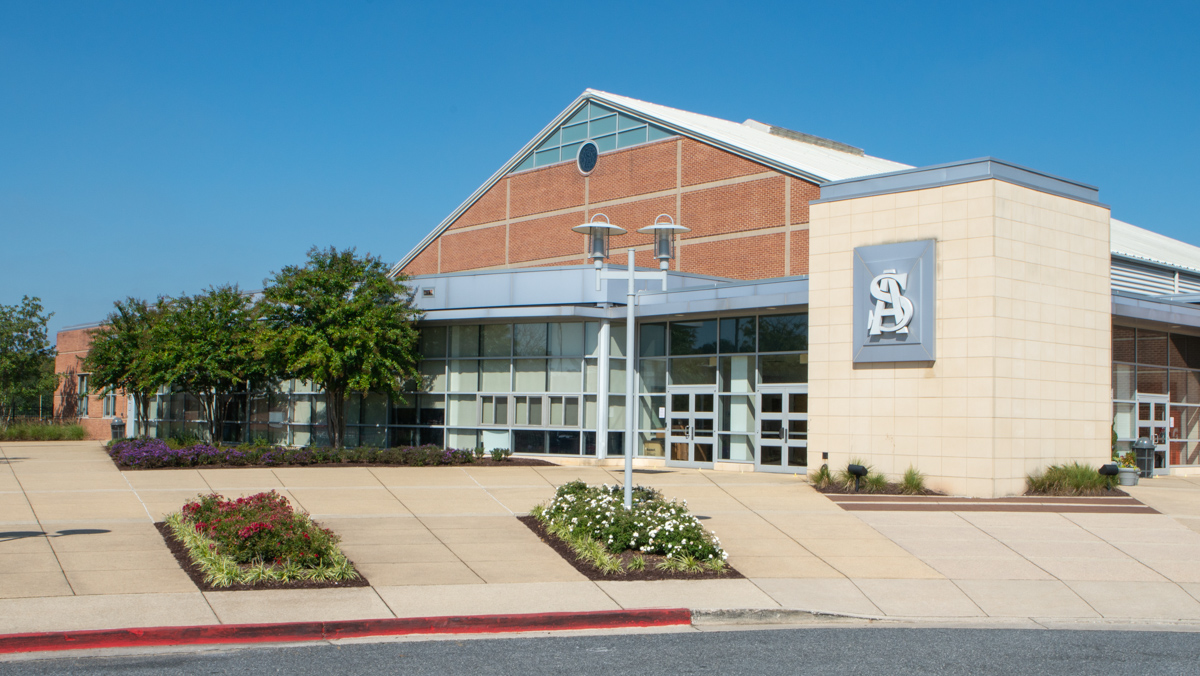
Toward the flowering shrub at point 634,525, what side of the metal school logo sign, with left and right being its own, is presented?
front

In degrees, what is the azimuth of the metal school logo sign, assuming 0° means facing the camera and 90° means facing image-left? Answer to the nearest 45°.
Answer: approximately 45°

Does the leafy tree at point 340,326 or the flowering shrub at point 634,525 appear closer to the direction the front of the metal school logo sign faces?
the flowering shrub

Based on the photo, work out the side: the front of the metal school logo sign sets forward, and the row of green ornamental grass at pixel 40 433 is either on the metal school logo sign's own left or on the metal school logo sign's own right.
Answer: on the metal school logo sign's own right

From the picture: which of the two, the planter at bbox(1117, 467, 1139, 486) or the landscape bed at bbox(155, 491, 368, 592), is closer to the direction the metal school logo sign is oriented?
the landscape bed

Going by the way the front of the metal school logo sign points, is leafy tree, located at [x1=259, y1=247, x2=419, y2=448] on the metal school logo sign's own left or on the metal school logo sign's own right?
on the metal school logo sign's own right
